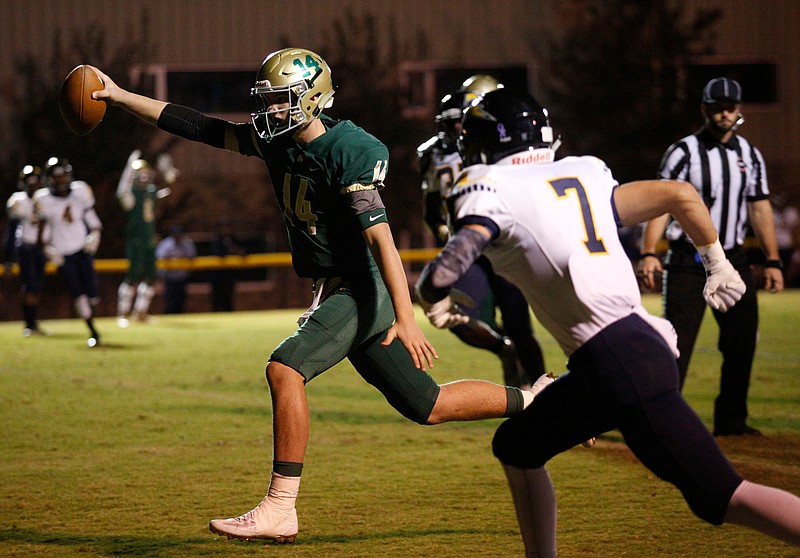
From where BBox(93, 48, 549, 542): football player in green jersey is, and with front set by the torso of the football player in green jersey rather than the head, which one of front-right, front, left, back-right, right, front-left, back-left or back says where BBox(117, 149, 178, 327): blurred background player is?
back-right

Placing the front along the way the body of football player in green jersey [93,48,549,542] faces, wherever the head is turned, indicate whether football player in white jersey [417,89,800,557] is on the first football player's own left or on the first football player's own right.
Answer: on the first football player's own left

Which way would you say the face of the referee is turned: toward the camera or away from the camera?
toward the camera

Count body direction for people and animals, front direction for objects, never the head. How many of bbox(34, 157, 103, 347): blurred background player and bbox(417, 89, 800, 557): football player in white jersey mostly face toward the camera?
1

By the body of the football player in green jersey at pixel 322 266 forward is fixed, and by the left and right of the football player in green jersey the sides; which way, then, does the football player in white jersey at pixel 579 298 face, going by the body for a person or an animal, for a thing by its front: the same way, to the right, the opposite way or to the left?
to the right

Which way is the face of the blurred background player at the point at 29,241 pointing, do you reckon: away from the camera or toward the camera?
toward the camera

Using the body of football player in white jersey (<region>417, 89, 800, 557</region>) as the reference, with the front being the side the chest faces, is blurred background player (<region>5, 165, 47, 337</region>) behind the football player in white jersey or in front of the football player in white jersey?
in front

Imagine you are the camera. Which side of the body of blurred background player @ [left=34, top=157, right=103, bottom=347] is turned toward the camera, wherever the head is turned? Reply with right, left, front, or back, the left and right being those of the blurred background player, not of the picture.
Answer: front

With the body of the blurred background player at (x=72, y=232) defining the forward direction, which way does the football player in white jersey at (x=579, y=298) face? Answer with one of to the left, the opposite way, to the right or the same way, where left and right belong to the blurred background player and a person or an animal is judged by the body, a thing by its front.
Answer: the opposite way

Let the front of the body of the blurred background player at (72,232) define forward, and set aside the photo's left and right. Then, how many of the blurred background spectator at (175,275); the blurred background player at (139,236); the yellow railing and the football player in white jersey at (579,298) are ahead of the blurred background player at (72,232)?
1

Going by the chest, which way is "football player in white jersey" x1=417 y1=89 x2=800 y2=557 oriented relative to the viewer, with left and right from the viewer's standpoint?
facing away from the viewer and to the left of the viewer

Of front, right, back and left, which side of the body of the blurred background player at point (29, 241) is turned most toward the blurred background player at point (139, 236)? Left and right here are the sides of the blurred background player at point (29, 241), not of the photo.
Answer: left

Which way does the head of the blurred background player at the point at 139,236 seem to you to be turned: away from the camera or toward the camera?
toward the camera

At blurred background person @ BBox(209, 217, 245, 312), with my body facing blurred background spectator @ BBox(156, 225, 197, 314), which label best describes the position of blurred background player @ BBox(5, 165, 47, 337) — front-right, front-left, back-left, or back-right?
front-left

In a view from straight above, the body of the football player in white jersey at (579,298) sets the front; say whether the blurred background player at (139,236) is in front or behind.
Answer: in front

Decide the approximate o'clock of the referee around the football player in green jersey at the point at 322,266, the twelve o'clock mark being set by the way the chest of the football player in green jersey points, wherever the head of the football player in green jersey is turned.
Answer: The referee is roughly at 6 o'clock from the football player in green jersey.

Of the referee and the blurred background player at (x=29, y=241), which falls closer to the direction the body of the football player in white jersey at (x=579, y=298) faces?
the blurred background player

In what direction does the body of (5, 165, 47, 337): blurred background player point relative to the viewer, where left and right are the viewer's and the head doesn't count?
facing the viewer and to the right of the viewer

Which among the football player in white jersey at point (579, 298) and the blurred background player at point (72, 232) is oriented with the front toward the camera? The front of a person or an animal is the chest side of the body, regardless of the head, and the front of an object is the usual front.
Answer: the blurred background player
